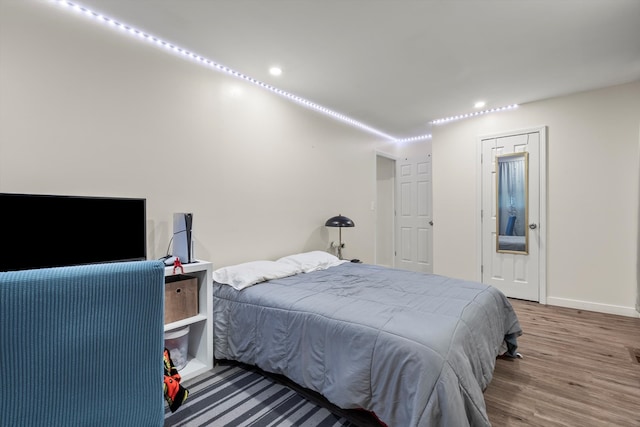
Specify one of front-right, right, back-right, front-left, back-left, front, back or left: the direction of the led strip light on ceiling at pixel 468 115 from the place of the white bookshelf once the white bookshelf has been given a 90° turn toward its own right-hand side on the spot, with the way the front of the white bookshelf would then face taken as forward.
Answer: back-left

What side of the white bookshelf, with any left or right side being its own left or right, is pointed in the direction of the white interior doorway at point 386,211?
left

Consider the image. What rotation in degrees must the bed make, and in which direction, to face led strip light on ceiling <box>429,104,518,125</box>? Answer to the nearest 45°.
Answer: approximately 90° to its left

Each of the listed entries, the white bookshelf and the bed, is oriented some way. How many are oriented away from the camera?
0

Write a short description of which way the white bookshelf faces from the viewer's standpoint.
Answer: facing the viewer and to the right of the viewer

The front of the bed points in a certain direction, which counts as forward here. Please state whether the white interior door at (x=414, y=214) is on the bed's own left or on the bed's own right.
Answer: on the bed's own left
